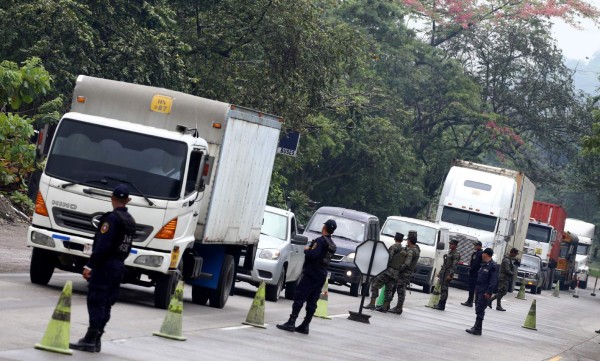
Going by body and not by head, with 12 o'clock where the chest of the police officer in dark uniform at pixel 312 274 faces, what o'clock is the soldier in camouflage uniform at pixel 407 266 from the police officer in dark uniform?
The soldier in camouflage uniform is roughly at 2 o'clock from the police officer in dark uniform.

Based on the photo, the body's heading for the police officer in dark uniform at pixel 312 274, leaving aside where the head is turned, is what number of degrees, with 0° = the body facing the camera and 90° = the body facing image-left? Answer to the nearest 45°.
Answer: approximately 135°

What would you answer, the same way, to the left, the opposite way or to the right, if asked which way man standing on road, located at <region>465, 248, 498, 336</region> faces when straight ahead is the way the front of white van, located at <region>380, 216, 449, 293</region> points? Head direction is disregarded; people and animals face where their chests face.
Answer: the same way

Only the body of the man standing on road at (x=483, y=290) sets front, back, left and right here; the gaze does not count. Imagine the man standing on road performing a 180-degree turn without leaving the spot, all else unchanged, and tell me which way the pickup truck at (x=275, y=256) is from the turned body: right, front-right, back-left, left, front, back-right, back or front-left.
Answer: back-left

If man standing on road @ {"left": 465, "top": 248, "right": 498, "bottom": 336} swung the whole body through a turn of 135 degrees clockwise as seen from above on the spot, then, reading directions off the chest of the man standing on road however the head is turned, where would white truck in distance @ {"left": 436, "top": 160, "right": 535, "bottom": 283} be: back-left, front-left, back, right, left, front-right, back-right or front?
front

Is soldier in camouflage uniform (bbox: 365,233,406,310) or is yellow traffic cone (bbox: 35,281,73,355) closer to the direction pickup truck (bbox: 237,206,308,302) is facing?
the yellow traffic cone

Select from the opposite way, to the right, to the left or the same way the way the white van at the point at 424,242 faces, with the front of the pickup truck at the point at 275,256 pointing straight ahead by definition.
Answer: the same way

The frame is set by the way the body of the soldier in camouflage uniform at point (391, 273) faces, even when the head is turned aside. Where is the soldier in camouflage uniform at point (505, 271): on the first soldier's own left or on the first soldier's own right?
on the first soldier's own right

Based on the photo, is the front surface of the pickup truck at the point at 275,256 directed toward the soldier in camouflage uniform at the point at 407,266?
no

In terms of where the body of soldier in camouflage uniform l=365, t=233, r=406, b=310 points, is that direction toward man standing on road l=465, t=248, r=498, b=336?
no

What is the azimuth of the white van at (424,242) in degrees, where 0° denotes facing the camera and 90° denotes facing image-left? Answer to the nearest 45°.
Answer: approximately 45°

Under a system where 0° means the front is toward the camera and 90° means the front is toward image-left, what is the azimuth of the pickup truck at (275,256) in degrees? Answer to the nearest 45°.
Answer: approximately 45°

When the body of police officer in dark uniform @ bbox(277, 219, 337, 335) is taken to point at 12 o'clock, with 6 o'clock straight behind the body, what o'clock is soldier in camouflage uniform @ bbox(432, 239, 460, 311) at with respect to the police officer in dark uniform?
The soldier in camouflage uniform is roughly at 2 o'clock from the police officer in dark uniform.

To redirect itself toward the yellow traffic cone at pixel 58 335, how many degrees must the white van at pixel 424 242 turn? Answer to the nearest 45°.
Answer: approximately 45° to its left
